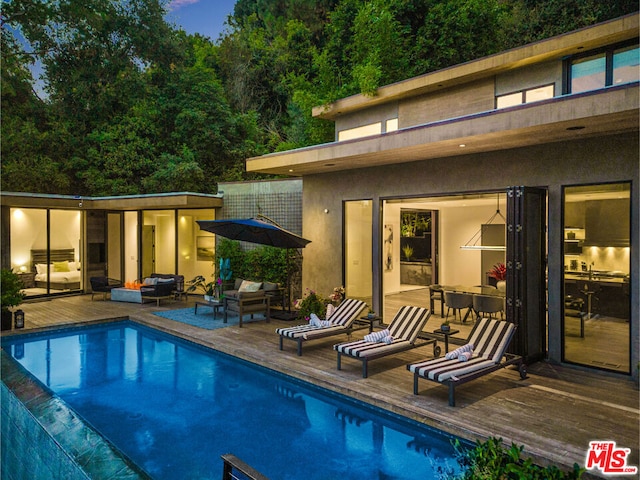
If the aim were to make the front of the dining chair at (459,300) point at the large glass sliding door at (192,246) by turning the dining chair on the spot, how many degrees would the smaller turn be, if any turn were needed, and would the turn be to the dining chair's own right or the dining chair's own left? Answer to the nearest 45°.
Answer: approximately 135° to the dining chair's own left

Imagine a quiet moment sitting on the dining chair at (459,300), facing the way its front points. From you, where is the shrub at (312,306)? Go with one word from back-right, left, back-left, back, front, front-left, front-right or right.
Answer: back-left

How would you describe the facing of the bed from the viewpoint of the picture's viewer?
facing the viewer

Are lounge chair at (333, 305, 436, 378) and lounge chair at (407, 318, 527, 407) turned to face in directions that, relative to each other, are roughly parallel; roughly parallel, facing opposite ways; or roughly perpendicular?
roughly parallel

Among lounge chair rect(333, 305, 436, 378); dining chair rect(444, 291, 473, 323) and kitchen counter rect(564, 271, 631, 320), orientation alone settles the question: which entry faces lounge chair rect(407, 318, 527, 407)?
the kitchen counter

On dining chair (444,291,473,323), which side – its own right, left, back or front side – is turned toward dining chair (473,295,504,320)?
right

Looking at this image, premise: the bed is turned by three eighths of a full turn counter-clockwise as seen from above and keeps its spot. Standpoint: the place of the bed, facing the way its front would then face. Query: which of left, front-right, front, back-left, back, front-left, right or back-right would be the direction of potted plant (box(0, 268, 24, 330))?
back-right

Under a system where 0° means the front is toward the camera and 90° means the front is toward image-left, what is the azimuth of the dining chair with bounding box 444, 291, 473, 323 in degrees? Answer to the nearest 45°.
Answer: approximately 225°

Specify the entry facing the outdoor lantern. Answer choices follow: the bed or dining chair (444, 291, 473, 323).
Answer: the bed

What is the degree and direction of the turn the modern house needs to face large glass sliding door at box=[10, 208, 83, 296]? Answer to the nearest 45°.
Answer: approximately 45° to its right

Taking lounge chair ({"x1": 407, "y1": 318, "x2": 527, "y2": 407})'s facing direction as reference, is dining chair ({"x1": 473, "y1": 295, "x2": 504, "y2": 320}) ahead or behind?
behind

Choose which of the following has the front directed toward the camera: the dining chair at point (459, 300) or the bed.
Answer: the bed

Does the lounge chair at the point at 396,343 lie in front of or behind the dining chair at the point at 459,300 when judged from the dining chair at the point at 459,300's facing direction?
behind

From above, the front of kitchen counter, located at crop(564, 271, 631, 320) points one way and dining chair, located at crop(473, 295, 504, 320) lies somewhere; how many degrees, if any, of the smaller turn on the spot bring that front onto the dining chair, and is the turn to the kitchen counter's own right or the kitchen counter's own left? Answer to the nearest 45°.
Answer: approximately 90° to the kitchen counter's own right

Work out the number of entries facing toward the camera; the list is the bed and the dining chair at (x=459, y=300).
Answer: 1

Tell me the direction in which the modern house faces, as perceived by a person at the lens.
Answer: facing the viewer and to the left of the viewer

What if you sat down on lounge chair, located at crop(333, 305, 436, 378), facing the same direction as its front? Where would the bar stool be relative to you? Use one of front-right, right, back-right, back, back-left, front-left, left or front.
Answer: back-left
